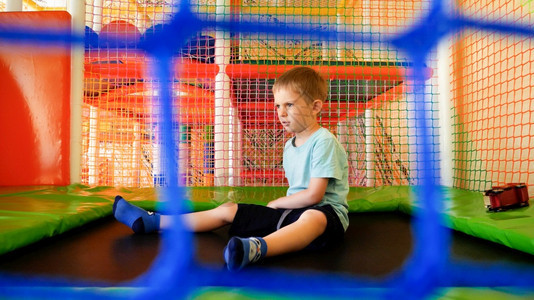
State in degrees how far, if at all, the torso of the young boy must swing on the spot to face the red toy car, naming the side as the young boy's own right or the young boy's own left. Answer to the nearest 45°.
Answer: approximately 135° to the young boy's own left

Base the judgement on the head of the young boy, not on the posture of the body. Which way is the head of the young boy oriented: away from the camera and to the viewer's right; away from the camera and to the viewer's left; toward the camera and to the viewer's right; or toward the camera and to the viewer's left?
toward the camera and to the viewer's left
